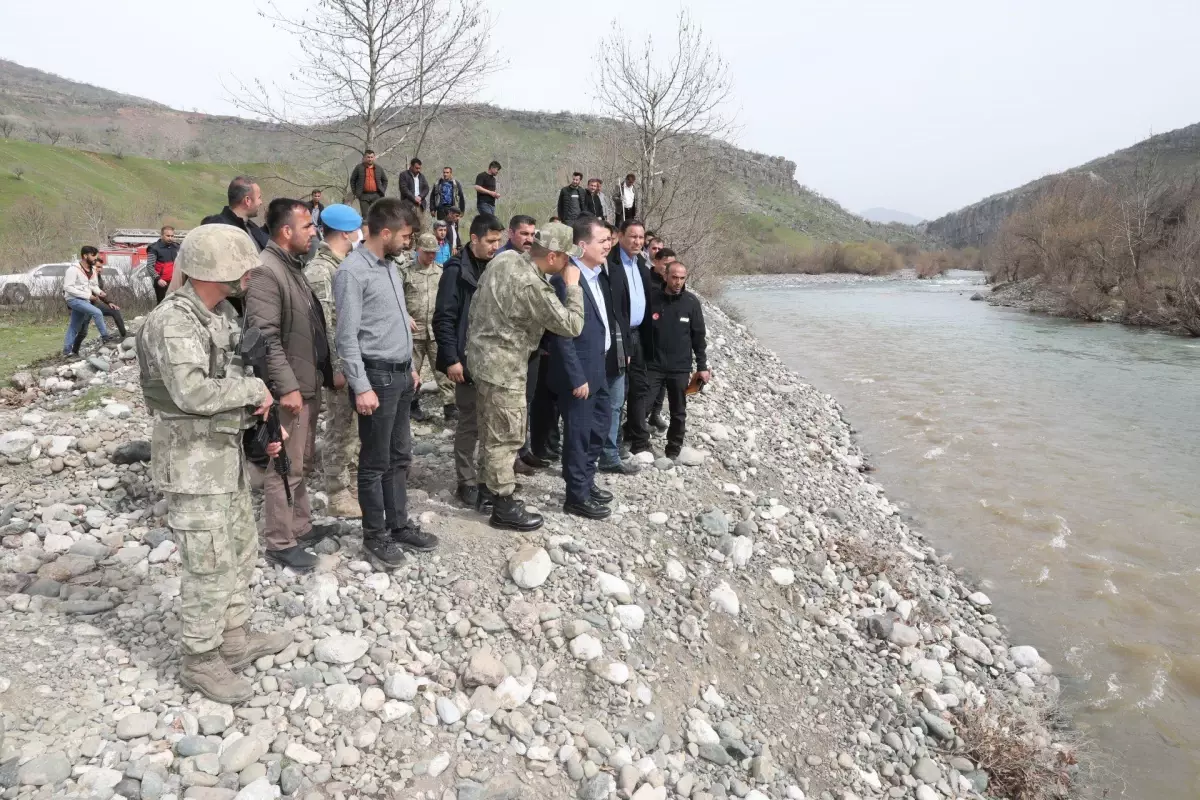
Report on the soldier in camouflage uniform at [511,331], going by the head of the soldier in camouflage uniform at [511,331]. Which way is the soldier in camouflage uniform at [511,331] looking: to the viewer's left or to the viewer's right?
to the viewer's right

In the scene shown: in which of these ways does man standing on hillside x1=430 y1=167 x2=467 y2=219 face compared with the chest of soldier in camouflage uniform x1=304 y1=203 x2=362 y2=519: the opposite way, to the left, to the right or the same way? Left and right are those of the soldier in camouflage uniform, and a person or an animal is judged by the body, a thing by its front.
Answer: to the right

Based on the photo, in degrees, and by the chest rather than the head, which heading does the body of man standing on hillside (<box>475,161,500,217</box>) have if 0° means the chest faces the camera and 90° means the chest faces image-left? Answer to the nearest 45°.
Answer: approximately 315°

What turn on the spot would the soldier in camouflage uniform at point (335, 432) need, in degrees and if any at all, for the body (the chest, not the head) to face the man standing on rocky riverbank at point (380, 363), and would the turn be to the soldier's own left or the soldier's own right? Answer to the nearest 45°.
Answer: approximately 90° to the soldier's own right

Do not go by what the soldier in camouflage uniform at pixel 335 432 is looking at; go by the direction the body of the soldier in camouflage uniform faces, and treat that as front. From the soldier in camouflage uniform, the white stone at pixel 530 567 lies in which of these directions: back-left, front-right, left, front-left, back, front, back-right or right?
front-right

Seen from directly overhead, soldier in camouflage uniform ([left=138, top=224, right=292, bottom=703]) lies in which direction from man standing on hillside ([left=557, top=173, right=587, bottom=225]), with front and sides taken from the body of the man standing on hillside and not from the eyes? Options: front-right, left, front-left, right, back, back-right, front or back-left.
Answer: front-right

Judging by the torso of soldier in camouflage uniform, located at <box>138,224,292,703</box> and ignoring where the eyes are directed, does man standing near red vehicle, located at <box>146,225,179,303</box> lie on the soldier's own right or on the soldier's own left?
on the soldier's own left

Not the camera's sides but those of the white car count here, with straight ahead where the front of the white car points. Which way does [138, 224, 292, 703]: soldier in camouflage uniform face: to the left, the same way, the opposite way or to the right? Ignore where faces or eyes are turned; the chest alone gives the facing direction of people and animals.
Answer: the opposite way
